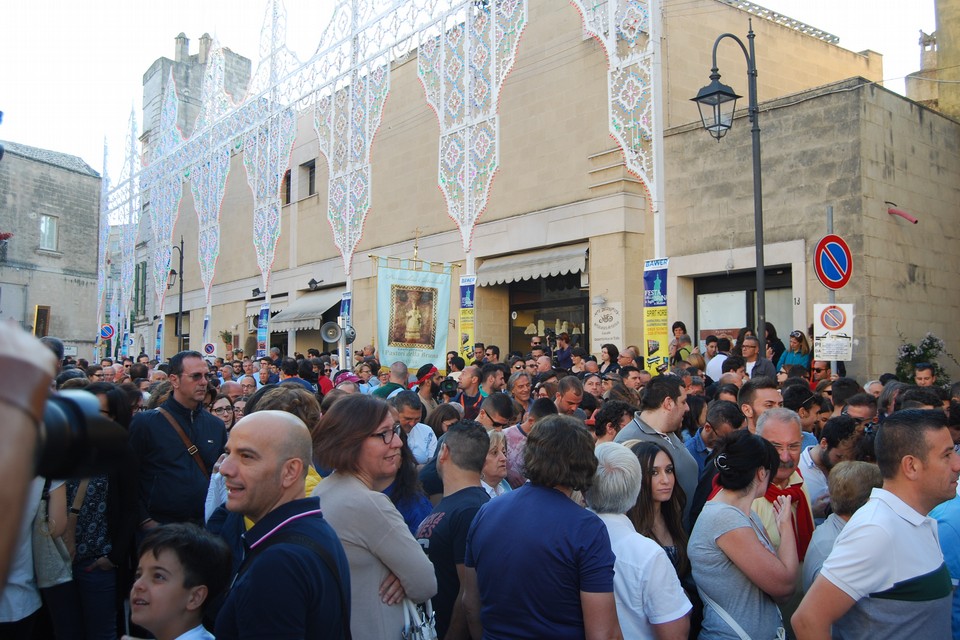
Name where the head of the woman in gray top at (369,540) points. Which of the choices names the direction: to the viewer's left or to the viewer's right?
to the viewer's right

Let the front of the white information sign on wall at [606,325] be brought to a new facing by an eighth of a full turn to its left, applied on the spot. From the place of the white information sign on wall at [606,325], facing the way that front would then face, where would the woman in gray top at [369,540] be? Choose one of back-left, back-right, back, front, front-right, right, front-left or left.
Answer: front-right

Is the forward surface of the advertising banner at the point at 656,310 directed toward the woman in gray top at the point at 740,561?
yes

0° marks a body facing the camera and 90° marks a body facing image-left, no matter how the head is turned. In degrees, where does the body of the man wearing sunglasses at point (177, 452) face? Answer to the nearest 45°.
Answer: approximately 315°

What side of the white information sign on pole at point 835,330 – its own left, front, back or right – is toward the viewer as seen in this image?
front

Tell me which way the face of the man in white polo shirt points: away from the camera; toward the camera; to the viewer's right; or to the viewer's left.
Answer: to the viewer's right

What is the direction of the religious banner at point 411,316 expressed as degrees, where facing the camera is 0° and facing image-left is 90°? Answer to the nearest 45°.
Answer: approximately 0°

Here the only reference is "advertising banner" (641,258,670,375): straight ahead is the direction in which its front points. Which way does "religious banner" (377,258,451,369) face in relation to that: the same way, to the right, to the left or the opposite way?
the same way

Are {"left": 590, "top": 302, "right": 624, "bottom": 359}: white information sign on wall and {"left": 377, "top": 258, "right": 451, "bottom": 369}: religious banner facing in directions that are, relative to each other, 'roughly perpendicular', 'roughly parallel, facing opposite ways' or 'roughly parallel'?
roughly parallel

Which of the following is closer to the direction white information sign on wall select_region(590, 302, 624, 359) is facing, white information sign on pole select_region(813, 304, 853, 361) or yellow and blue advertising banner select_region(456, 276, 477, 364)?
the white information sign on pole

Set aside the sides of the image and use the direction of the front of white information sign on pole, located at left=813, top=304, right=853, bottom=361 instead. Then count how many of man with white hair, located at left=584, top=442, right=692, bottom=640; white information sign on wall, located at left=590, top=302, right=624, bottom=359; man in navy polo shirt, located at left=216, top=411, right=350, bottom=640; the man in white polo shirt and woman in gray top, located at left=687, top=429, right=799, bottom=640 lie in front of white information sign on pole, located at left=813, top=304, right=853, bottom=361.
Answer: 4

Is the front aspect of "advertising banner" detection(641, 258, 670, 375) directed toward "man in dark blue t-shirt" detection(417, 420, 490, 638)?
yes

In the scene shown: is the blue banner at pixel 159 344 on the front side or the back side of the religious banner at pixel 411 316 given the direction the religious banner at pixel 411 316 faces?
on the back side

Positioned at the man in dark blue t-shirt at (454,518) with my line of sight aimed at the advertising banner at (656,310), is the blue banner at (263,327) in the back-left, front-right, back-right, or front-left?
front-left

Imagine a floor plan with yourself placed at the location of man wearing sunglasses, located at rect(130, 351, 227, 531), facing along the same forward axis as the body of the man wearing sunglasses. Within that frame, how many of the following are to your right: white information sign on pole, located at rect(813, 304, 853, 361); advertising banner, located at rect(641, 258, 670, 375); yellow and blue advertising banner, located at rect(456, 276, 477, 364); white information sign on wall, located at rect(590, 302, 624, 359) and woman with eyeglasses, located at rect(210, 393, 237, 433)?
0

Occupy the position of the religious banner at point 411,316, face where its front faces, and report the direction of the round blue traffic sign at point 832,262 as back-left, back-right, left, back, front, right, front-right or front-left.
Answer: front-left
